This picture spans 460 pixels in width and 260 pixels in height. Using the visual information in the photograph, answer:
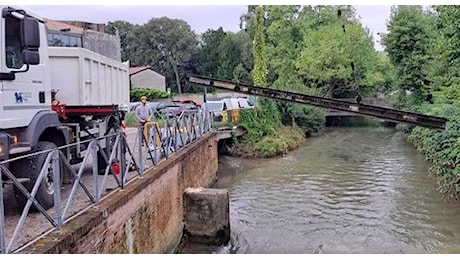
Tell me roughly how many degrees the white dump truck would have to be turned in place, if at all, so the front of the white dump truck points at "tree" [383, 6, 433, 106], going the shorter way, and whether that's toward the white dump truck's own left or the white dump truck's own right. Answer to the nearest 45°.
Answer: approximately 180°

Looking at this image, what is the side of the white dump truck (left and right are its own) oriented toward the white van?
back

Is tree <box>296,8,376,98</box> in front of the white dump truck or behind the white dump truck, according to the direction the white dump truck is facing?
behind

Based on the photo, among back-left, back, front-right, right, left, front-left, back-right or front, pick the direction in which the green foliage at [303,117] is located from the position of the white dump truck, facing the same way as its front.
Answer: back

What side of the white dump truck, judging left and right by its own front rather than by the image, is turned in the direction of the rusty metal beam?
back

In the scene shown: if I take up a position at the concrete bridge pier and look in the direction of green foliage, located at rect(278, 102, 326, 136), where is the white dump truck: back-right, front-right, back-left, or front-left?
back-left

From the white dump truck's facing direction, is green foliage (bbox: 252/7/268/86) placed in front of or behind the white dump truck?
behind

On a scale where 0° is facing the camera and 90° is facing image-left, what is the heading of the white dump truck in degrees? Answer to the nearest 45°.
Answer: approximately 45°

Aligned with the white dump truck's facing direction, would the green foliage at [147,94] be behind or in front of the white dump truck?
behind

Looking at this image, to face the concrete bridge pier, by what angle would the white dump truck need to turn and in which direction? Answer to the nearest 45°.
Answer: approximately 180°
